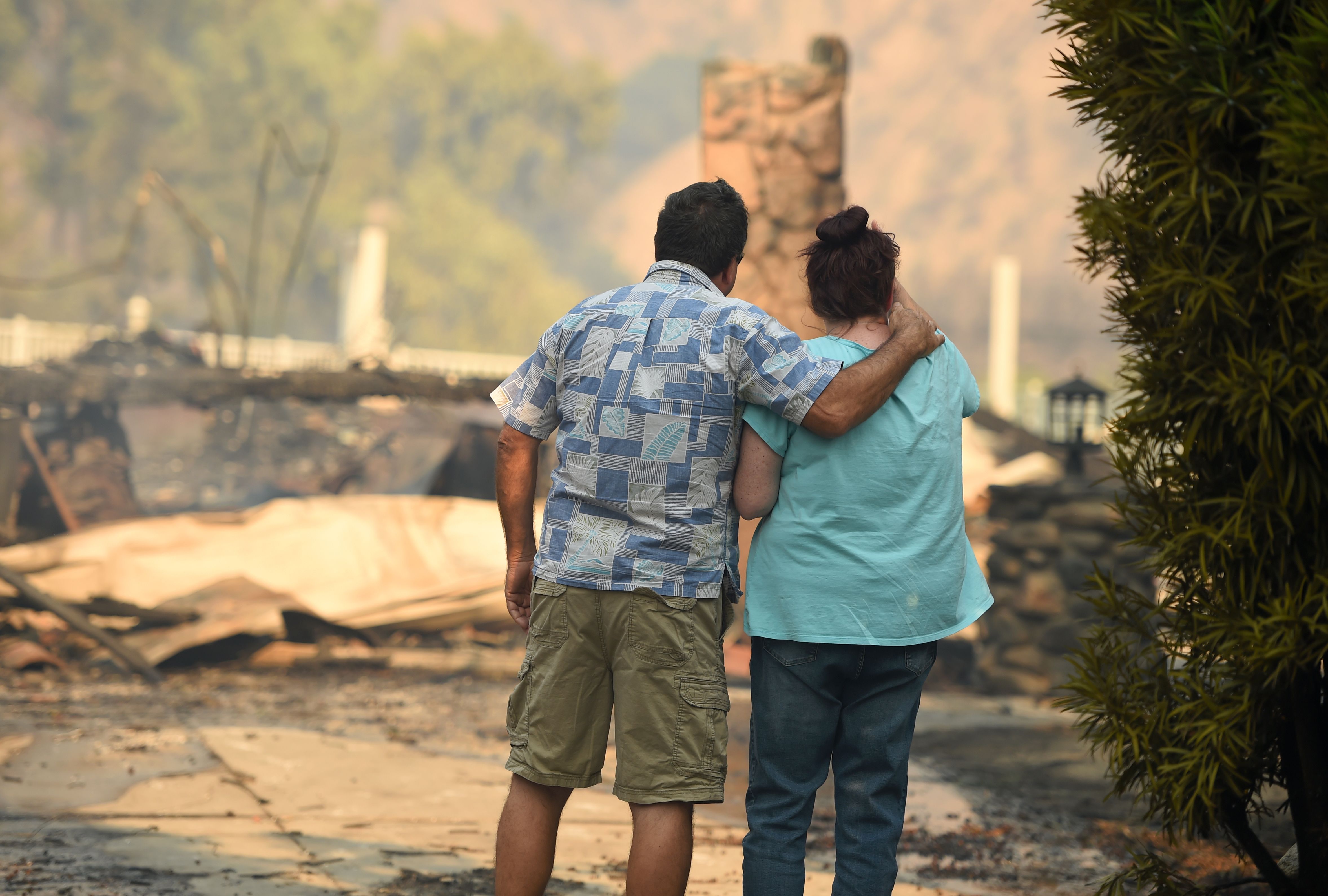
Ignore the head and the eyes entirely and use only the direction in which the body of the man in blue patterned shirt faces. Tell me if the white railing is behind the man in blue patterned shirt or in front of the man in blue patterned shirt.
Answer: in front

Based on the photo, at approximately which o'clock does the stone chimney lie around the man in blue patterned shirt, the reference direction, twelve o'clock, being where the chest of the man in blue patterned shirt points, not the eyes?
The stone chimney is roughly at 12 o'clock from the man in blue patterned shirt.

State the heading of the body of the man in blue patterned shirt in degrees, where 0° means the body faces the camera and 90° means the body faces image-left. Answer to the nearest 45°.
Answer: approximately 180°

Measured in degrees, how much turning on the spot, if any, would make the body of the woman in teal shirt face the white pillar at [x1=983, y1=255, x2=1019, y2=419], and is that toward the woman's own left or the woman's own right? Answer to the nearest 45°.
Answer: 0° — they already face it

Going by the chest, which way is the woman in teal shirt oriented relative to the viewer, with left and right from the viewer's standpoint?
facing away from the viewer

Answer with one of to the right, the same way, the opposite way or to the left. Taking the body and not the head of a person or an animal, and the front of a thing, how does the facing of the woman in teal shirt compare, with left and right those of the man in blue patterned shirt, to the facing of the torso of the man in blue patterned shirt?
the same way

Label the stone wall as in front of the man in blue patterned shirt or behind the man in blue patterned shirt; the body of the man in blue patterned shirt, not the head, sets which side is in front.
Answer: in front

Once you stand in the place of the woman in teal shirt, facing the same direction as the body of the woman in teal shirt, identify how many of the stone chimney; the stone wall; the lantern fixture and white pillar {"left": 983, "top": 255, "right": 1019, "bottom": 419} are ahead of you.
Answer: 4

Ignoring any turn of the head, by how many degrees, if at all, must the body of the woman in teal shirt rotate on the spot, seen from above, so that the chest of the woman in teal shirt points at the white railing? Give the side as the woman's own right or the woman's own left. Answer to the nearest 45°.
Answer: approximately 45° to the woman's own left

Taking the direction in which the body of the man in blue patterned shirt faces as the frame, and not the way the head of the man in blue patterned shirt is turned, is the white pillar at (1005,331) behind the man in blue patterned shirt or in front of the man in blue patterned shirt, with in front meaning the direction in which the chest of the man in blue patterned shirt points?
in front
